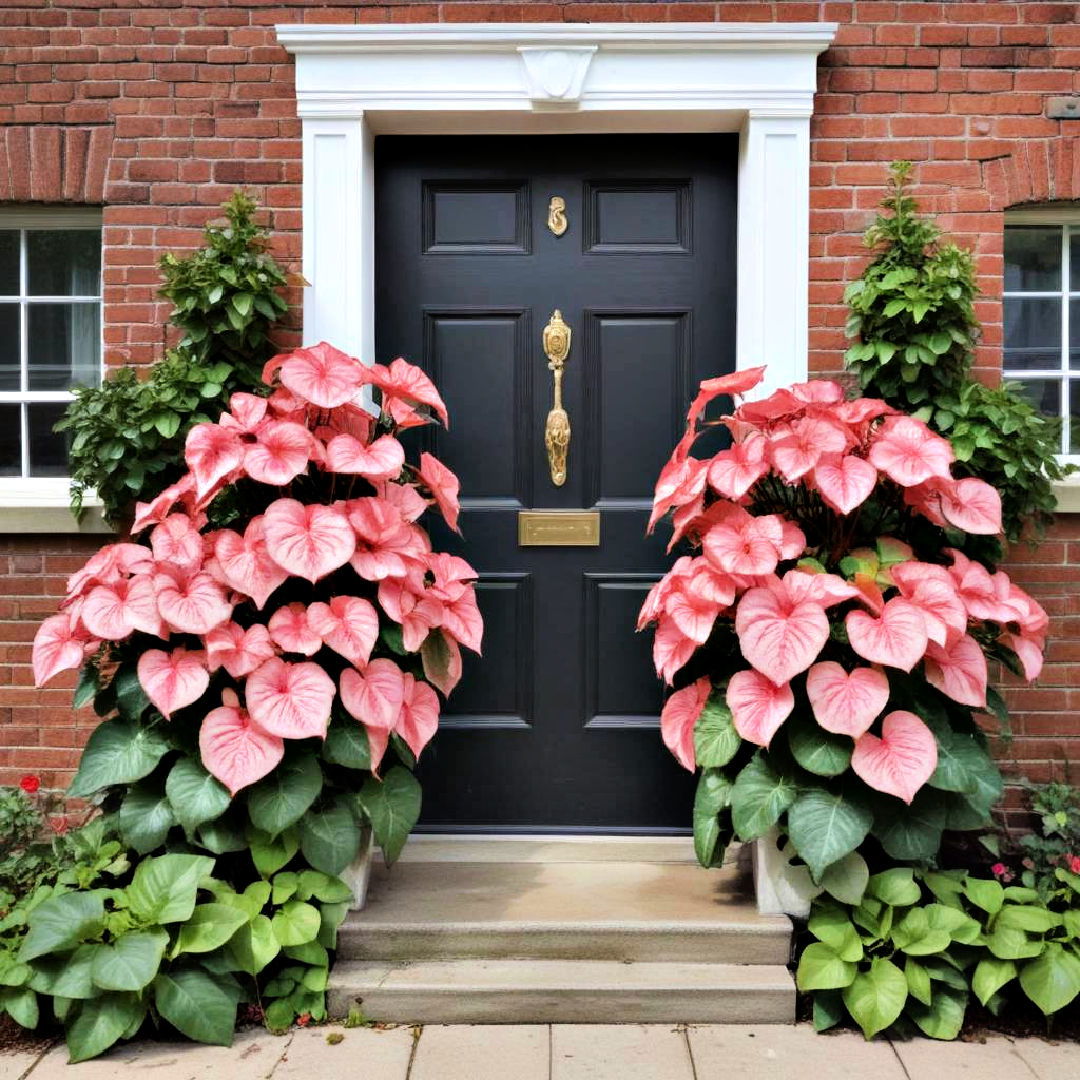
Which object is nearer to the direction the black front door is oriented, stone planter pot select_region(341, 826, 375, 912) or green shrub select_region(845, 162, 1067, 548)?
the stone planter pot

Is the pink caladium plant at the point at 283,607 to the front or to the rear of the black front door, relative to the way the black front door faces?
to the front

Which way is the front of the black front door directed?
toward the camera

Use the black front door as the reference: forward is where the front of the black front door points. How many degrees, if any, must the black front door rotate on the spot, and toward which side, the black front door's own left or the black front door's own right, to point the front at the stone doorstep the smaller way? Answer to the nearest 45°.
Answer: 0° — it already faces it

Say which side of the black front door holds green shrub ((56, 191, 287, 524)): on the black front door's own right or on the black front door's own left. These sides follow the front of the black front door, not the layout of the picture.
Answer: on the black front door's own right

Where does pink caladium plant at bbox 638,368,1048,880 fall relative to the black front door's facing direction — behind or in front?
in front
